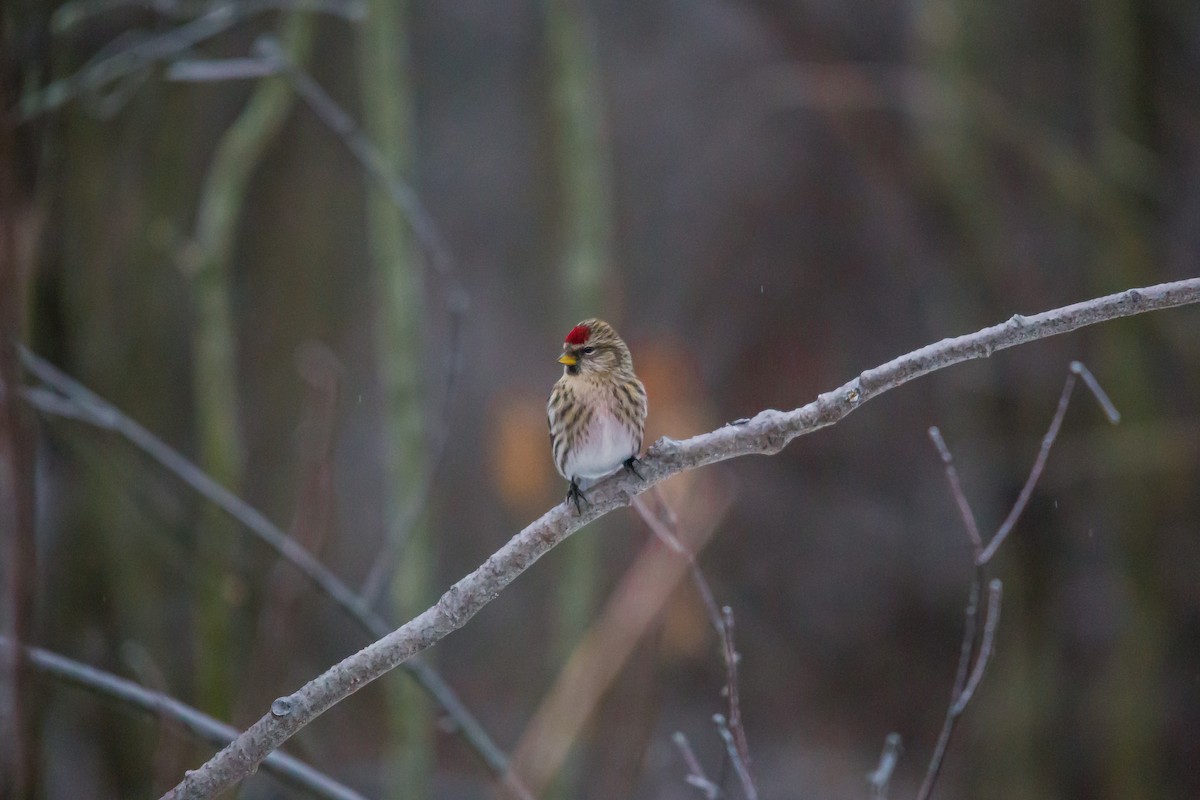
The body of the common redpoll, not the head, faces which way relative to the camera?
toward the camera

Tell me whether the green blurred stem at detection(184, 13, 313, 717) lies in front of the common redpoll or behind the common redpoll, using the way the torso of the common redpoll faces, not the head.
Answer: behind

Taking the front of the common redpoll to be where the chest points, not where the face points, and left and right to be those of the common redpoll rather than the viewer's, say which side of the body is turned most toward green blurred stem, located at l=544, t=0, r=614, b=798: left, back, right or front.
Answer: back

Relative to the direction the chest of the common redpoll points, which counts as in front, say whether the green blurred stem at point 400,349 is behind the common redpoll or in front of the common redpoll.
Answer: behind
